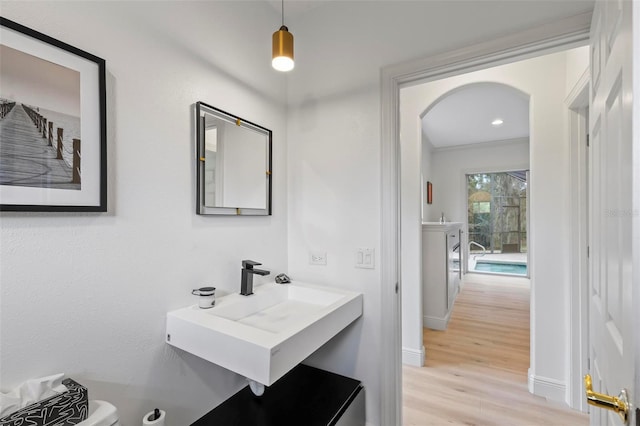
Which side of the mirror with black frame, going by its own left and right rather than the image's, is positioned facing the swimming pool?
left

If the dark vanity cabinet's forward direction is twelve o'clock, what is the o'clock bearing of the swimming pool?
The swimming pool is roughly at 9 o'clock from the dark vanity cabinet.

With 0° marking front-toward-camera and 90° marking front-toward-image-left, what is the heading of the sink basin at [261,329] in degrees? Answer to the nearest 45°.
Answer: approximately 315°

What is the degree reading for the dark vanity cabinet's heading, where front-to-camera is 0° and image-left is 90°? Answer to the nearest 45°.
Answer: approximately 315°

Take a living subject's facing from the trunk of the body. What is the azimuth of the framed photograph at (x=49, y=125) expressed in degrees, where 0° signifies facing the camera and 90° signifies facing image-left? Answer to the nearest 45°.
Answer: approximately 315°

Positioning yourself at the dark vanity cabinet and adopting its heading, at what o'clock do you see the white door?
The white door is roughly at 12 o'clock from the dark vanity cabinet.
